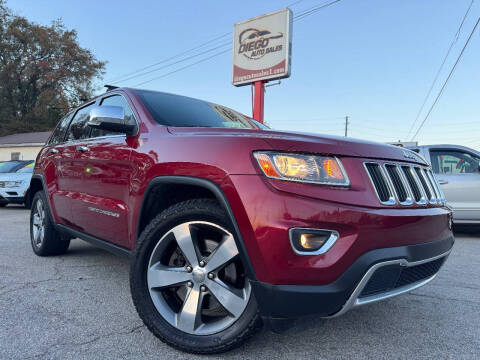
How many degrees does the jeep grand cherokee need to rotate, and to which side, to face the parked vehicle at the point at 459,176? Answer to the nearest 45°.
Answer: approximately 90° to its left

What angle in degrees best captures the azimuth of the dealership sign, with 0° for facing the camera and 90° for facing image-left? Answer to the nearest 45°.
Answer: approximately 45°

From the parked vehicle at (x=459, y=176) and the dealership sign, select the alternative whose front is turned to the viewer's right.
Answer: the parked vehicle

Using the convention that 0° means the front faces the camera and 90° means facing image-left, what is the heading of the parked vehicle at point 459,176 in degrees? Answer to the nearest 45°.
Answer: approximately 270°

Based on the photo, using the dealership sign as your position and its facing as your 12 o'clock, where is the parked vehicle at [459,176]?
The parked vehicle is roughly at 10 o'clock from the dealership sign.

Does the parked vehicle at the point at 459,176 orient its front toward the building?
no

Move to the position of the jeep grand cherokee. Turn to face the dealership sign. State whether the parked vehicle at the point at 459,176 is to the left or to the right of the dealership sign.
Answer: right

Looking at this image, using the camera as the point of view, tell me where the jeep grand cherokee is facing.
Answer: facing the viewer and to the right of the viewer

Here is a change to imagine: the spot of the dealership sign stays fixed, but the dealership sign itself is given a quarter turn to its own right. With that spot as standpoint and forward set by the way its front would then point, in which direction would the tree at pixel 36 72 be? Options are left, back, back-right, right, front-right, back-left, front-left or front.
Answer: front

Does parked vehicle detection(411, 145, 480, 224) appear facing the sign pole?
no

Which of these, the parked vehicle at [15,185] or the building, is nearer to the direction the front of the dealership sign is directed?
the parked vehicle

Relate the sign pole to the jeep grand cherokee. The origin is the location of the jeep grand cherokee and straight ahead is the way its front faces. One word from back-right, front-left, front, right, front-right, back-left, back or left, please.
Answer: back-left

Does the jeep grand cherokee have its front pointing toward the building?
no
